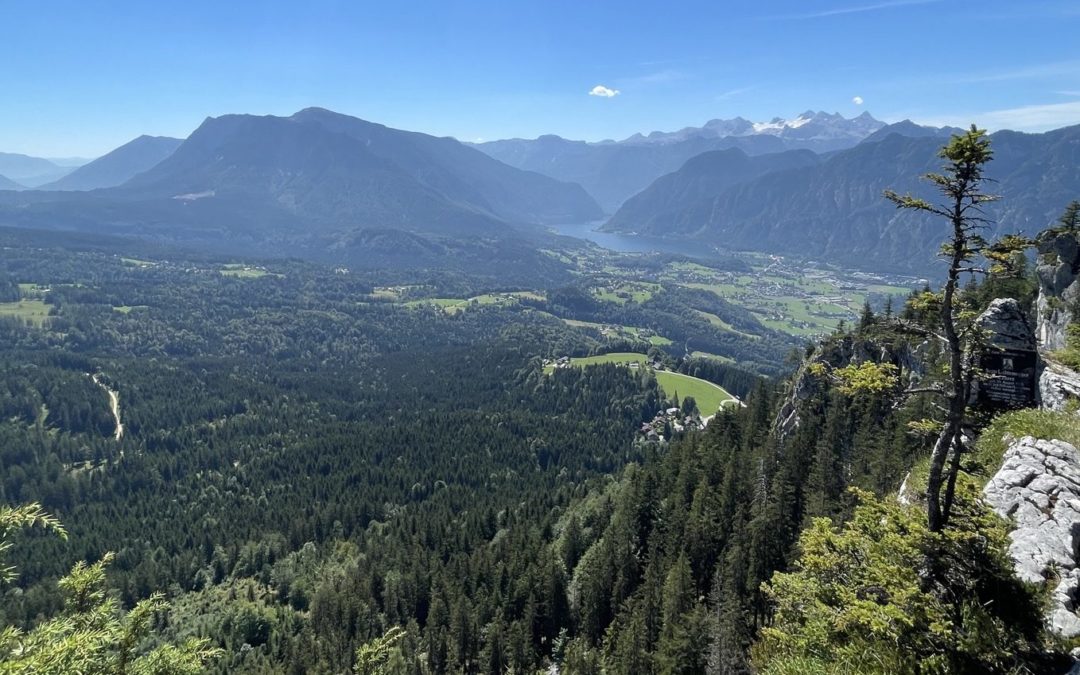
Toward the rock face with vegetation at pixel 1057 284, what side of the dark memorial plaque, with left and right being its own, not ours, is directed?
back

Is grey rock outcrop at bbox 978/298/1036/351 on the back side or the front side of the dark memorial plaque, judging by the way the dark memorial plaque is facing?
on the back side

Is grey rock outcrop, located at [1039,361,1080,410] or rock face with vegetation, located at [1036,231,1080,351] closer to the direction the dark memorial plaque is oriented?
the grey rock outcrop

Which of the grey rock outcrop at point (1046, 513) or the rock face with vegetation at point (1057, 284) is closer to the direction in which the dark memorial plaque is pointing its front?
the grey rock outcrop

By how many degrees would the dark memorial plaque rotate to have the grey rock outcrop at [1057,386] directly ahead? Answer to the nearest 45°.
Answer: approximately 45° to its left

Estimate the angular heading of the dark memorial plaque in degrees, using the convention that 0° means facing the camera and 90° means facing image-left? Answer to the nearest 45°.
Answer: approximately 0°

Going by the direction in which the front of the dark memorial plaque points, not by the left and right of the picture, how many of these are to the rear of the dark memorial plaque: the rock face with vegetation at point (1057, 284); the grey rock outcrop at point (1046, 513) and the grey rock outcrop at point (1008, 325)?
2

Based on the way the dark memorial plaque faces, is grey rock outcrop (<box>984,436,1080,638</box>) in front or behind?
in front
